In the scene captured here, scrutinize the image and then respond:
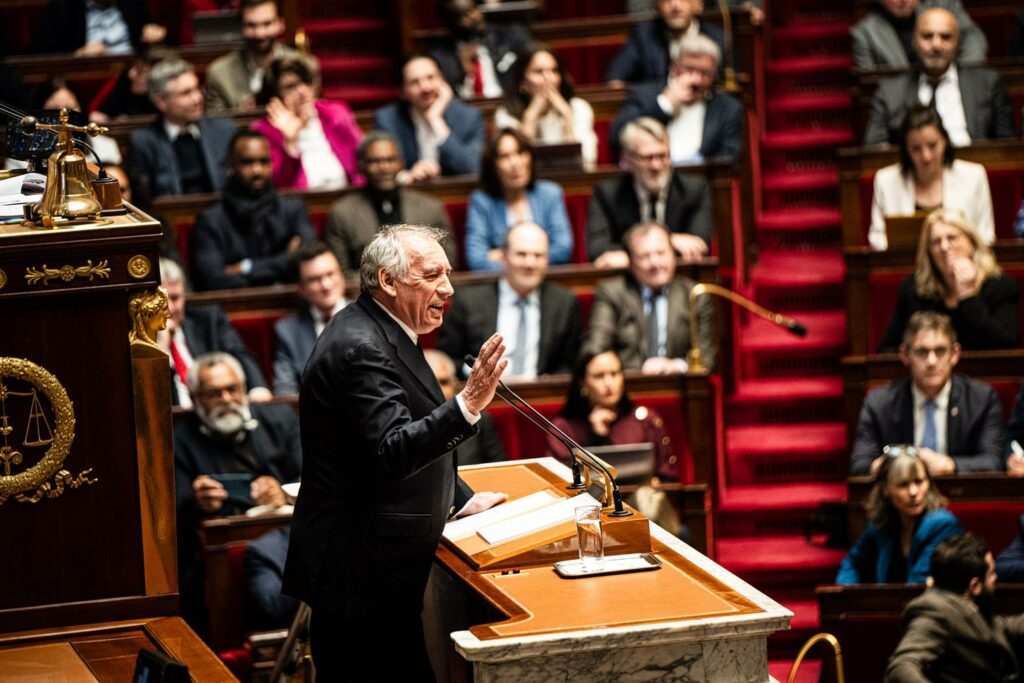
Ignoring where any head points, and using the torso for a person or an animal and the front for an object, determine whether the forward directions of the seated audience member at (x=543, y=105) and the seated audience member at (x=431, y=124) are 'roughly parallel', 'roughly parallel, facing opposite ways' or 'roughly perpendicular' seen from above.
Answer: roughly parallel

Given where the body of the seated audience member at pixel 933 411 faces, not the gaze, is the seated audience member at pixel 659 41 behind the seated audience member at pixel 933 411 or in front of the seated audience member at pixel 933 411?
behind

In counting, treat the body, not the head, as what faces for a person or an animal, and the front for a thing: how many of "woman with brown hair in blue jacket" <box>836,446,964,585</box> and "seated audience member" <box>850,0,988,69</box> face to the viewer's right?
0

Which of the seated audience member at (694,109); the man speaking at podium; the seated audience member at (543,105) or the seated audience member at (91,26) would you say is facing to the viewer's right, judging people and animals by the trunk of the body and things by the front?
the man speaking at podium

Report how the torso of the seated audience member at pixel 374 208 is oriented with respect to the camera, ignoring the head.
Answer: toward the camera

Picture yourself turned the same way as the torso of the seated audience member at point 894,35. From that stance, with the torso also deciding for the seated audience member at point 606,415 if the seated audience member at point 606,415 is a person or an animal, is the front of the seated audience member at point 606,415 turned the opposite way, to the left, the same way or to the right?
the same way

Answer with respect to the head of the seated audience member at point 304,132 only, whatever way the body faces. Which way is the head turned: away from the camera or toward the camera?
toward the camera

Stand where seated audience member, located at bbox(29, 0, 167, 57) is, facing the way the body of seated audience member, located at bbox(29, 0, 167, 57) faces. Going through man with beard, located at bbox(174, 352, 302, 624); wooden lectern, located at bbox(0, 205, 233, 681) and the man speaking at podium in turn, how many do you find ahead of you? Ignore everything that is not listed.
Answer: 3

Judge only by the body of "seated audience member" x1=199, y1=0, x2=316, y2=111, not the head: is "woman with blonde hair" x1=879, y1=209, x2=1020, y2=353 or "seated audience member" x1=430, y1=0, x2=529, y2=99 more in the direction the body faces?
the woman with blonde hair

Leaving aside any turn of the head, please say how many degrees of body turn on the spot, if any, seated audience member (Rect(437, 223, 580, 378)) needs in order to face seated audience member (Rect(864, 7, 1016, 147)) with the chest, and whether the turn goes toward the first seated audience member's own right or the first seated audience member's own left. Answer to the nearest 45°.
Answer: approximately 135° to the first seated audience member's own left

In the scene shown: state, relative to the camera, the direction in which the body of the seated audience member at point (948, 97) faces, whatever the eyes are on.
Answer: toward the camera

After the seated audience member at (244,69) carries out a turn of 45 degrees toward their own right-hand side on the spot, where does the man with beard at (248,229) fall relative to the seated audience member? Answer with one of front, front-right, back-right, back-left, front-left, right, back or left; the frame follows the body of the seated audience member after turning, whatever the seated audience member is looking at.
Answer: front-left

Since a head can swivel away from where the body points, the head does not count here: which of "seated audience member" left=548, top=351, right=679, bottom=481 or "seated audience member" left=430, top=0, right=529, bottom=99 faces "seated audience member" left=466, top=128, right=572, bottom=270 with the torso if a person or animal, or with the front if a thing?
"seated audience member" left=430, top=0, right=529, bottom=99

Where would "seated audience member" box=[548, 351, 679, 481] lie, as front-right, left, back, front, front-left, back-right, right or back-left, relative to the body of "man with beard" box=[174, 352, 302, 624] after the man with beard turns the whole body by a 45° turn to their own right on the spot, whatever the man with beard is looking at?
back-left

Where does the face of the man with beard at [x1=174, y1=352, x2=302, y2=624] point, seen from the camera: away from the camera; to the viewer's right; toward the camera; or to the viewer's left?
toward the camera

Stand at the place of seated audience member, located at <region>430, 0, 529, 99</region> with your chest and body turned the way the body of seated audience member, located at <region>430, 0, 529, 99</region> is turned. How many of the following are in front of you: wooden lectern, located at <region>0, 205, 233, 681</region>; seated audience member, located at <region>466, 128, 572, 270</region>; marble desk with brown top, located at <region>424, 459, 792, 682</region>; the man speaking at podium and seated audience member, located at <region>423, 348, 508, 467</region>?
5

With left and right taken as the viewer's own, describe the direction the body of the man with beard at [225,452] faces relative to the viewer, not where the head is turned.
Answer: facing the viewer

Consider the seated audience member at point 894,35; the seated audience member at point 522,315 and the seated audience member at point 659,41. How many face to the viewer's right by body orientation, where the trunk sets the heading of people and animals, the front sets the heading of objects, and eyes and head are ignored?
0

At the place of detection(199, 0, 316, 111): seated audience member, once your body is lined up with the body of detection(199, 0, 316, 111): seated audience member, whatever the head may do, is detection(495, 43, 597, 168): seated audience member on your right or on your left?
on your left

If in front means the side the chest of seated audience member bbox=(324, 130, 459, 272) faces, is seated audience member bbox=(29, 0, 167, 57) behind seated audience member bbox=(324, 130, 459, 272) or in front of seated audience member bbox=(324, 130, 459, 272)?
behind

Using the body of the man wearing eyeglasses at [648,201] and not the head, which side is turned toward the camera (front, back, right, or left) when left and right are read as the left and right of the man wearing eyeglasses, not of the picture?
front
